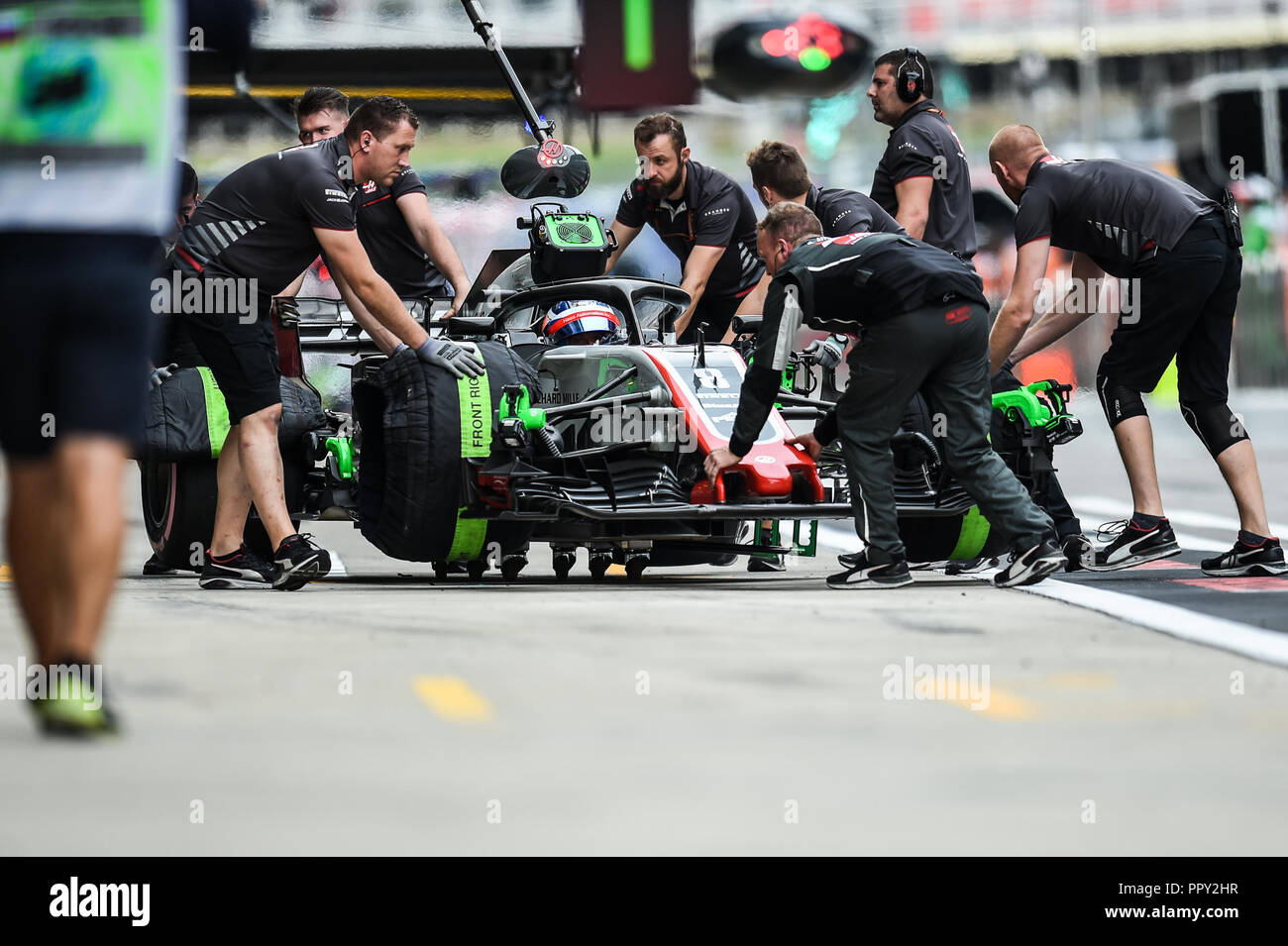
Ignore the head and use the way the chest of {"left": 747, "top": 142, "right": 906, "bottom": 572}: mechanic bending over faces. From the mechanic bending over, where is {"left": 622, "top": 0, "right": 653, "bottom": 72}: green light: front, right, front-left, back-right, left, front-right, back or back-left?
front-right

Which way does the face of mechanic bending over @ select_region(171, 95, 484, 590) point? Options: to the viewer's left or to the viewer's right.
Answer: to the viewer's right

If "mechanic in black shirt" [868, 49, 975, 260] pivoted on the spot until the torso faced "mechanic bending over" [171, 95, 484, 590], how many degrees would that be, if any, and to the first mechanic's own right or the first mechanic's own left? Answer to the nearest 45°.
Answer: approximately 45° to the first mechanic's own left

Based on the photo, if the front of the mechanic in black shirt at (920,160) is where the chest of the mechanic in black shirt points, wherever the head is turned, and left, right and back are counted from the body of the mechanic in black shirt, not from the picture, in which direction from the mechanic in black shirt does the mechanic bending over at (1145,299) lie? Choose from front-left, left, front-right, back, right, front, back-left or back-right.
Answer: back-left

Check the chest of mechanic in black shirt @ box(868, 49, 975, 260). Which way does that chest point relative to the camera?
to the viewer's left

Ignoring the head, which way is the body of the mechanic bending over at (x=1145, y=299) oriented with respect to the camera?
to the viewer's left

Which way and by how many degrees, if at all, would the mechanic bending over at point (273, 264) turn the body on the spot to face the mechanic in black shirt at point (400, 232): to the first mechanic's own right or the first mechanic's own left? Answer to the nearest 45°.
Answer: approximately 90° to the first mechanic's own left

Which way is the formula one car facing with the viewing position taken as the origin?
facing the viewer and to the right of the viewer

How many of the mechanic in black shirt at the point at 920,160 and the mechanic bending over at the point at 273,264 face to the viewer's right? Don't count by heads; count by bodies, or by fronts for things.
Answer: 1

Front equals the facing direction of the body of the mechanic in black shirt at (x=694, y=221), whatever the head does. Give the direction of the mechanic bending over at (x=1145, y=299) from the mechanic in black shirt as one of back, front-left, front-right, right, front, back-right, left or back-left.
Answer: left

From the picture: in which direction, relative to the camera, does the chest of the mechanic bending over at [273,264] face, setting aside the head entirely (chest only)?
to the viewer's right
